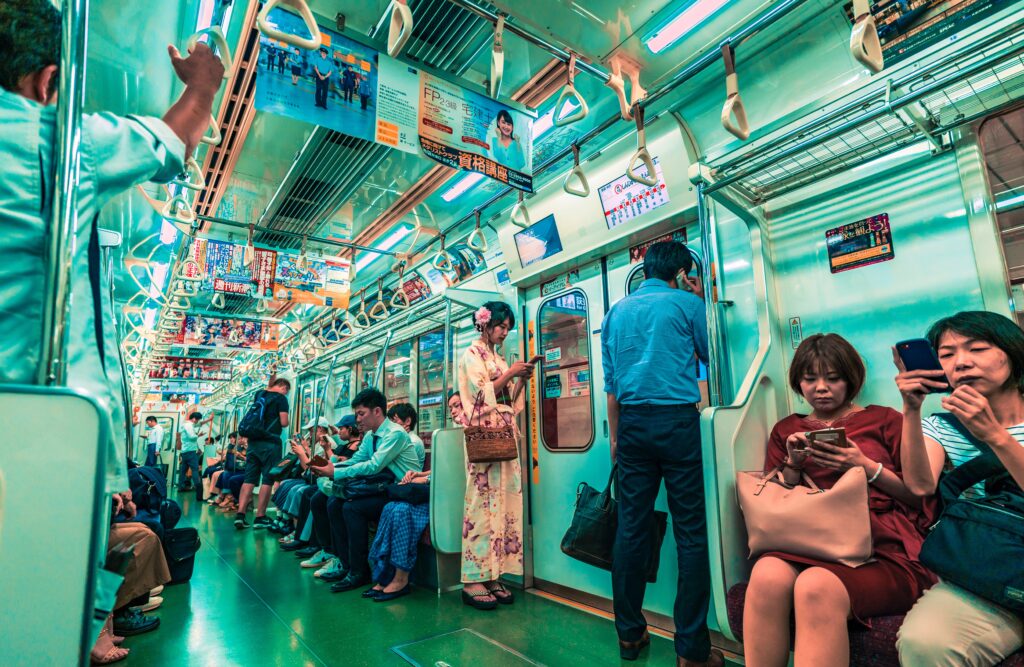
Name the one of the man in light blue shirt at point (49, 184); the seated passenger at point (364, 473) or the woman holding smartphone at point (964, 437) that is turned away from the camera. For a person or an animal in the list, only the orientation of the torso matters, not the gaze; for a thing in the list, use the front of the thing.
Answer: the man in light blue shirt

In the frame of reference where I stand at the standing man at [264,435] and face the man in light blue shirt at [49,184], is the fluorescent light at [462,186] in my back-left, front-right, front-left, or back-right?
front-left

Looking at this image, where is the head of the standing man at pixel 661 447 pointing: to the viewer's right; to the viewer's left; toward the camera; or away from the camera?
away from the camera

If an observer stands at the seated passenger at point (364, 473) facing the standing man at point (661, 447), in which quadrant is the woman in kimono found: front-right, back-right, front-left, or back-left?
front-left

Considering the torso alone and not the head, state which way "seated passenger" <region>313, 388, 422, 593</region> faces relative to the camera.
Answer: to the viewer's left

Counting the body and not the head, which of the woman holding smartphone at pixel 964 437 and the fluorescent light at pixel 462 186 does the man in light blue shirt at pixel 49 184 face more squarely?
the fluorescent light

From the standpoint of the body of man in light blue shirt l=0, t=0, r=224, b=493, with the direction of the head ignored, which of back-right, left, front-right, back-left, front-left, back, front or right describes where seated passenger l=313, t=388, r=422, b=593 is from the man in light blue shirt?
front-right

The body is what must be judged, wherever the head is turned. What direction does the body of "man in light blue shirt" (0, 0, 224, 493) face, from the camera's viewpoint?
away from the camera

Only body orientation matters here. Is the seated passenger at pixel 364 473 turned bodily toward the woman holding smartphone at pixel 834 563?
no

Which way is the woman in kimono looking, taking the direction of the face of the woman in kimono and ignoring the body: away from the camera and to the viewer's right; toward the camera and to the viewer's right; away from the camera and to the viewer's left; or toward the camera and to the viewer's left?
toward the camera and to the viewer's right

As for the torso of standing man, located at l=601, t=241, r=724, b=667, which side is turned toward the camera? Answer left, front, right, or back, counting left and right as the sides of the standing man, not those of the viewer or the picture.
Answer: back

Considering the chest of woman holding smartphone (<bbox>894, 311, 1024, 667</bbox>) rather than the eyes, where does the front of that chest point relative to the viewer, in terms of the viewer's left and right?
facing the viewer and to the left of the viewer

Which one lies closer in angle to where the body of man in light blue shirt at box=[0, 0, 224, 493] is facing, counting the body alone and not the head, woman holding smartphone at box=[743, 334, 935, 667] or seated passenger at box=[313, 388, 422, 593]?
the seated passenger

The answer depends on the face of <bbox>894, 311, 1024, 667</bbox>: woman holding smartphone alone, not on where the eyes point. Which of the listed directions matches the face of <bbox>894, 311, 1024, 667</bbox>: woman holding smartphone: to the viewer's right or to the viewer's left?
to the viewer's left

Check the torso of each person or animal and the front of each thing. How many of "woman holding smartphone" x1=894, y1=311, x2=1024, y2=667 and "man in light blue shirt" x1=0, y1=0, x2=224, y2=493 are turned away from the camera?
1

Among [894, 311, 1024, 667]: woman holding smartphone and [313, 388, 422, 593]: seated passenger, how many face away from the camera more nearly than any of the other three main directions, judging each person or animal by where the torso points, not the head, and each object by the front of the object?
0
